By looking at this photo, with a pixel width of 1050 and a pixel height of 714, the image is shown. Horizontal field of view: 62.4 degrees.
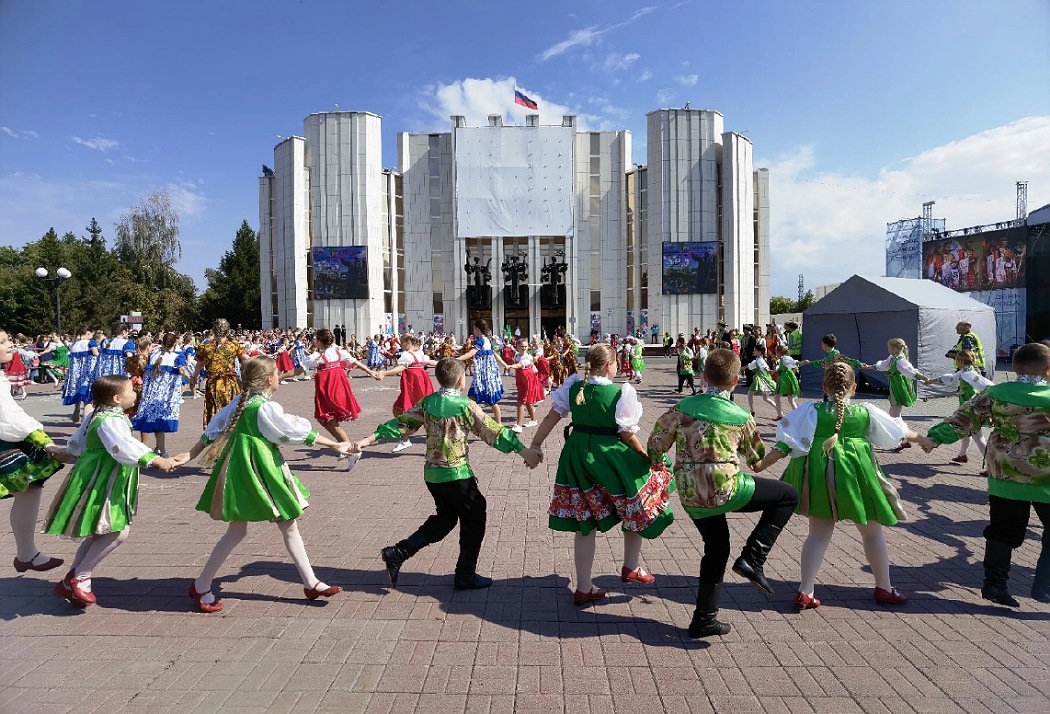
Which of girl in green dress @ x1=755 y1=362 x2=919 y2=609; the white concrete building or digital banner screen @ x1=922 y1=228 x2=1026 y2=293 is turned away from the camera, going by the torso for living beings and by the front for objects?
the girl in green dress

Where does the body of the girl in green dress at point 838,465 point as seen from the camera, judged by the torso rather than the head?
away from the camera

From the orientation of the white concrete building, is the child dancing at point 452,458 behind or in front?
in front

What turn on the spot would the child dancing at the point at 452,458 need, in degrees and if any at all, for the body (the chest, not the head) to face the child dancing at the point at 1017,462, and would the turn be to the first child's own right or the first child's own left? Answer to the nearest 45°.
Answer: approximately 45° to the first child's own right

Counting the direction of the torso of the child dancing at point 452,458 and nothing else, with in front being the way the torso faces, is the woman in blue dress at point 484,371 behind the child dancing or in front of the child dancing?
in front

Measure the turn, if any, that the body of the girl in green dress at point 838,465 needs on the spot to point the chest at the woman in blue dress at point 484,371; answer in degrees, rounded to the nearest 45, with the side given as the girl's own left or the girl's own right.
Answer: approximately 45° to the girl's own left

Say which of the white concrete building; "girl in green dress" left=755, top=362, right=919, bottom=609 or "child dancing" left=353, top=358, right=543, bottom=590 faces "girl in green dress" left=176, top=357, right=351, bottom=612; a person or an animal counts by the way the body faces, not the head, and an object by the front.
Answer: the white concrete building

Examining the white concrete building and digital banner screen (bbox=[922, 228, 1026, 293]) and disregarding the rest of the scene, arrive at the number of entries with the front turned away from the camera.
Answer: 0

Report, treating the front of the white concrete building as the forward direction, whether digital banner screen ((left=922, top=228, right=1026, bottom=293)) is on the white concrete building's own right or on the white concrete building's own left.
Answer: on the white concrete building's own left

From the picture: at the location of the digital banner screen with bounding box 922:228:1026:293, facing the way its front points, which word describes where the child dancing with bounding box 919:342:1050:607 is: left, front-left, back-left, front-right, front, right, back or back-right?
front-left

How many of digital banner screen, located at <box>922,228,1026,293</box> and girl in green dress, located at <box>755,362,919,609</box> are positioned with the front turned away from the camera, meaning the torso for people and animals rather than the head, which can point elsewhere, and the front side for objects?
1

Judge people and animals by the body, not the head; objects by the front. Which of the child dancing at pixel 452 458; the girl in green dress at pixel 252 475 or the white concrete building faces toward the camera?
the white concrete building

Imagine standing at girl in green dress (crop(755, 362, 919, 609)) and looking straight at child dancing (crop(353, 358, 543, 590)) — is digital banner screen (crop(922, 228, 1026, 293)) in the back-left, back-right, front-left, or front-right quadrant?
back-right

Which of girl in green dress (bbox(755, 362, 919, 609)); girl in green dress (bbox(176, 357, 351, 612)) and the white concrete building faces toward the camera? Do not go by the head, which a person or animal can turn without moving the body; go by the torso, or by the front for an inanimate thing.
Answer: the white concrete building

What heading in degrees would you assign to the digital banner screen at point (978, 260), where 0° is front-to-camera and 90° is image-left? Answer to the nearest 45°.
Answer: approximately 45°

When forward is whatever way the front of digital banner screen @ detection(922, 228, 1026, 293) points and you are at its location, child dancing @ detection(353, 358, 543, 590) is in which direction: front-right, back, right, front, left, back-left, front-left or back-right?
front-left

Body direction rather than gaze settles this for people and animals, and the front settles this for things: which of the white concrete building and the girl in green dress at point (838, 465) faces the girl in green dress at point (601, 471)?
the white concrete building
